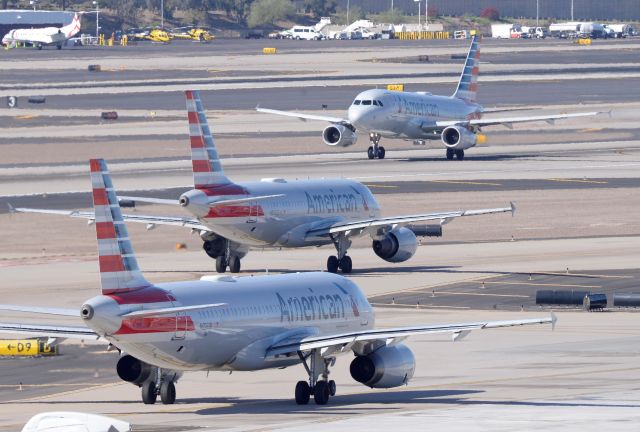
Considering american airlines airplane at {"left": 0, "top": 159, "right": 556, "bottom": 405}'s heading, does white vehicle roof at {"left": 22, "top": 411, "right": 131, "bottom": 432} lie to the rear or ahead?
to the rear

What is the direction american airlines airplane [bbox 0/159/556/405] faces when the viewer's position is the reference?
facing away from the viewer and to the right of the viewer
